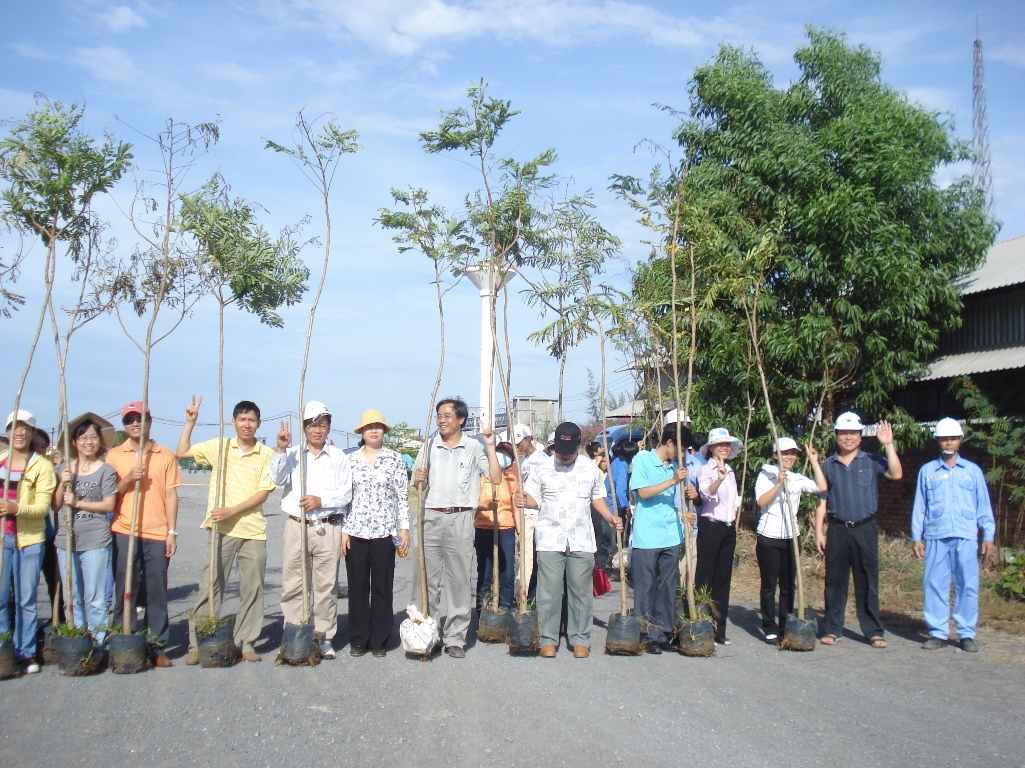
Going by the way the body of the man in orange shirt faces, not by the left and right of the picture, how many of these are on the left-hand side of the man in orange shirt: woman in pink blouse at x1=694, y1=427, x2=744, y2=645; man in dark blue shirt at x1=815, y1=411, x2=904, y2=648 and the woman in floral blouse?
3

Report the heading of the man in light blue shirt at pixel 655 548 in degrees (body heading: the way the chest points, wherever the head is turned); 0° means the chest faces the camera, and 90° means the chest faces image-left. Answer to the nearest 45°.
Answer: approximately 315°

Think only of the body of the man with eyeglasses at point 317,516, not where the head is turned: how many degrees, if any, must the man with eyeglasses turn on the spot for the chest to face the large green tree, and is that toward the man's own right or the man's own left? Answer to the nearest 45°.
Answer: approximately 135° to the man's own left

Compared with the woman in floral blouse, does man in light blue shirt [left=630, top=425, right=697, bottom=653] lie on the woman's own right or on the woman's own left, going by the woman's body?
on the woman's own left

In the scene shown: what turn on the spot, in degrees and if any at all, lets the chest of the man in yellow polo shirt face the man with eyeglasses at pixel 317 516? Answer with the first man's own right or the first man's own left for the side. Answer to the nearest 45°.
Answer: approximately 90° to the first man's own left

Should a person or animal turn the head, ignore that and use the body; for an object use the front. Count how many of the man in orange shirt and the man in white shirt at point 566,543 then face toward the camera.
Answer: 2

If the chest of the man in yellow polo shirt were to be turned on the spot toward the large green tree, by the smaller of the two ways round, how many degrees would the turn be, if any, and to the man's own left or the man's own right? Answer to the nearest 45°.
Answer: approximately 90° to the man's own left

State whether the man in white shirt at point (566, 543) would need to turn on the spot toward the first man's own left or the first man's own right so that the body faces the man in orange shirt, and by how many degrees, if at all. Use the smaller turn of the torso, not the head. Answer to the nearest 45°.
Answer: approximately 90° to the first man's own right

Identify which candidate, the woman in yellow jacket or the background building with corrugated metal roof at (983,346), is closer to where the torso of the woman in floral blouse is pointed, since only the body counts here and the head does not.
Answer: the woman in yellow jacket
